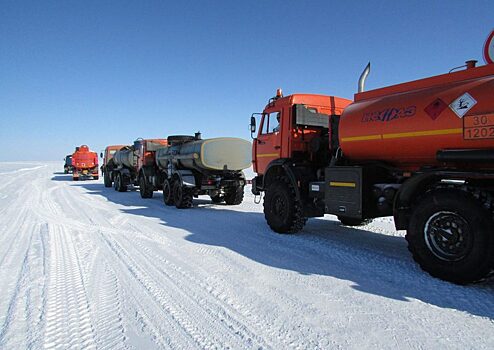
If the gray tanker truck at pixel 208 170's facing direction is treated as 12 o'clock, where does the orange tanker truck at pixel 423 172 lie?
The orange tanker truck is roughly at 7 o'clock from the gray tanker truck.

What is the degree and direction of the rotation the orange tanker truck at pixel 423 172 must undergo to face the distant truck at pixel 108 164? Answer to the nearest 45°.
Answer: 0° — it already faces it

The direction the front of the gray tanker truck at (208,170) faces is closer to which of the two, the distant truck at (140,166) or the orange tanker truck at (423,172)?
the distant truck

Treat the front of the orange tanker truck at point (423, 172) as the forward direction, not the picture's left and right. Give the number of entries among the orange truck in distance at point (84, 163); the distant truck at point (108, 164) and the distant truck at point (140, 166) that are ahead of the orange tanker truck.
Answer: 3

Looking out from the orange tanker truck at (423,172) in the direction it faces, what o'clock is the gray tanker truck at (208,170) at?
The gray tanker truck is roughly at 12 o'clock from the orange tanker truck.

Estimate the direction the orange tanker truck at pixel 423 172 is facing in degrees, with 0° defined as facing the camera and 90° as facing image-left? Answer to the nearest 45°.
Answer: approximately 135°

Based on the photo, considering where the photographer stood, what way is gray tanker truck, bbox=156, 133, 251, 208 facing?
facing away from the viewer and to the left of the viewer
